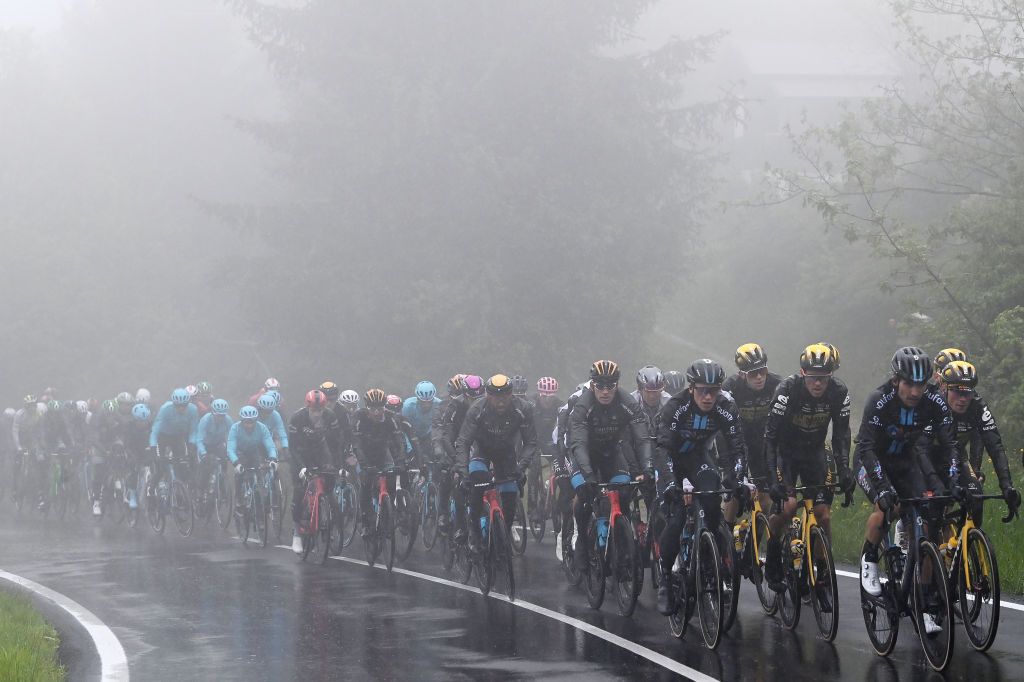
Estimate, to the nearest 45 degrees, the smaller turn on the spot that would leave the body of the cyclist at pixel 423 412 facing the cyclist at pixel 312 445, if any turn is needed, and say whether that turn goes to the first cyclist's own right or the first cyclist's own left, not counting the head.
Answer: approximately 45° to the first cyclist's own right

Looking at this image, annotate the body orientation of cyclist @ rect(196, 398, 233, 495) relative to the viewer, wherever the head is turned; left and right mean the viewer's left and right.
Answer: facing the viewer and to the right of the viewer

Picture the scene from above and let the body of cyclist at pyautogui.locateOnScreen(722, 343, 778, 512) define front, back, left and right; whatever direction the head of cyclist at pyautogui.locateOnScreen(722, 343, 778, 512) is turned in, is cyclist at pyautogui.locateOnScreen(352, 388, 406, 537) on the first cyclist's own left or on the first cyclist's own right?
on the first cyclist's own right

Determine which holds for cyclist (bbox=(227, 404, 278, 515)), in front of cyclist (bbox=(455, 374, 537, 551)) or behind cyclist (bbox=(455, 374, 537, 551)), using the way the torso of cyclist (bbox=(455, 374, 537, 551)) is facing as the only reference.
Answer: behind

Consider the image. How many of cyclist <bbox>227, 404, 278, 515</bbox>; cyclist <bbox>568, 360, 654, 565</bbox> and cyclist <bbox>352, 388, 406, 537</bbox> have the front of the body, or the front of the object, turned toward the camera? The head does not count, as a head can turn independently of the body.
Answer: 3

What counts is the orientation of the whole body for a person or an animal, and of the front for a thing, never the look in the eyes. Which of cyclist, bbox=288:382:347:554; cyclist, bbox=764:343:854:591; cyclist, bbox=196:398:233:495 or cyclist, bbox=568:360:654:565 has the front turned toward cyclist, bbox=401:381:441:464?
cyclist, bbox=196:398:233:495

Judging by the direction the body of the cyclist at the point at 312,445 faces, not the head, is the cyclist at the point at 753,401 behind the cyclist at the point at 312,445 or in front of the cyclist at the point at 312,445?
in front

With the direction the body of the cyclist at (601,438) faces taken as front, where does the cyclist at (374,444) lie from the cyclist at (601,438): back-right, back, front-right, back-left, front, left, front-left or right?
back-right

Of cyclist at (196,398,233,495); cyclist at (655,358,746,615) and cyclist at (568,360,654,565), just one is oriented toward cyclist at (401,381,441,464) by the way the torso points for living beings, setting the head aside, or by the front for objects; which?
cyclist at (196,398,233,495)
